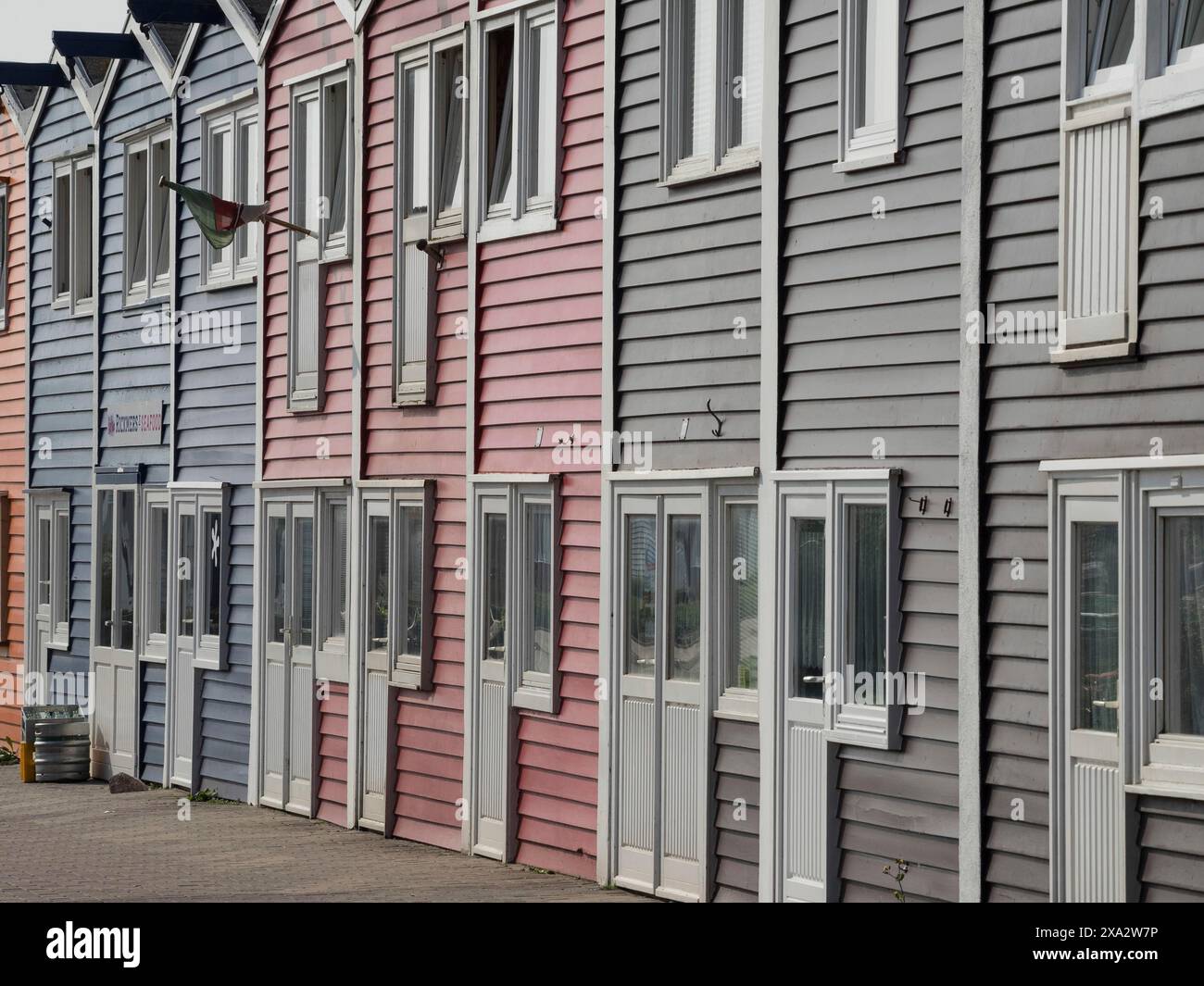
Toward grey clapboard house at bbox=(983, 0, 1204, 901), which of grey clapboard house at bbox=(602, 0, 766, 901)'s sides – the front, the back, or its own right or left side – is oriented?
left

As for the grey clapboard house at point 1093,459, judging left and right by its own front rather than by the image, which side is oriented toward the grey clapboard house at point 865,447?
right

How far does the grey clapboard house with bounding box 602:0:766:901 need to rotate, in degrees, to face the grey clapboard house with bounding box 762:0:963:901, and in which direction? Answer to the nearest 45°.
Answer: approximately 90° to its left

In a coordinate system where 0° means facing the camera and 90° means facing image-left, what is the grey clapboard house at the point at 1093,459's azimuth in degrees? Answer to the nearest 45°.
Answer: approximately 45°

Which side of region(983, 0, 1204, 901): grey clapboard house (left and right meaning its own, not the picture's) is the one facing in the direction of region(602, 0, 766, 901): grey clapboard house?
right

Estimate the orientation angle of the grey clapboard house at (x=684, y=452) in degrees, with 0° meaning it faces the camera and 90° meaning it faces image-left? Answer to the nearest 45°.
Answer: approximately 45°
